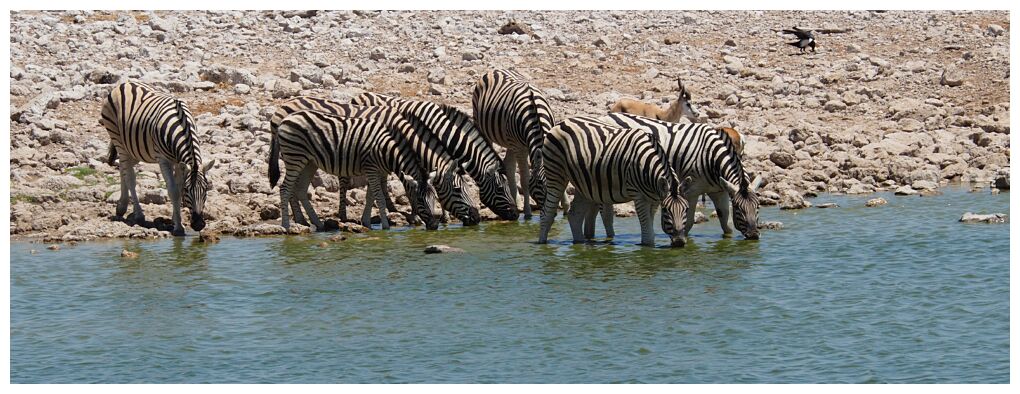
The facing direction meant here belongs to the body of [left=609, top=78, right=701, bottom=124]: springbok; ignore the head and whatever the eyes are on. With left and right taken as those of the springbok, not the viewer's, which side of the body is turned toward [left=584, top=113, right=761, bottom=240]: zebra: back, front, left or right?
right

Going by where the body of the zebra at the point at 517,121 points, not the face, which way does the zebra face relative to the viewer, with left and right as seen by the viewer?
facing the viewer and to the right of the viewer

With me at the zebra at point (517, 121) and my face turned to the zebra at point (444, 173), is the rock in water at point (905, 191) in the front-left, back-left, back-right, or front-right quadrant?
back-left

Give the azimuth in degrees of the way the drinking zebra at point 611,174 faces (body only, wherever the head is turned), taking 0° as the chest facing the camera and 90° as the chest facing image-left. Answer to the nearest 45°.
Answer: approximately 315°

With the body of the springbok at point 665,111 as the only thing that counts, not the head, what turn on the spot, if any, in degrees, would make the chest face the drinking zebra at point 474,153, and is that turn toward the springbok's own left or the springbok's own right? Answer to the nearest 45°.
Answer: approximately 135° to the springbok's own right

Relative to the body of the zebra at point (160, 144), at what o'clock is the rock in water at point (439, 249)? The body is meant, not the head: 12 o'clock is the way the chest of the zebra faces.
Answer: The rock in water is roughly at 12 o'clock from the zebra.

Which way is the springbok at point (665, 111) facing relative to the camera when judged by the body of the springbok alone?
to the viewer's right

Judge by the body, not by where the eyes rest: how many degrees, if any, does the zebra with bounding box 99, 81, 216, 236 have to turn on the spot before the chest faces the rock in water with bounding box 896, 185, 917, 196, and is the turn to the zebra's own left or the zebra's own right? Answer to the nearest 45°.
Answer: approximately 45° to the zebra's own left

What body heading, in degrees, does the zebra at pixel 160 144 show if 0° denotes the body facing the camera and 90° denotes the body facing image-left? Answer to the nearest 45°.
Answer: approximately 315°
